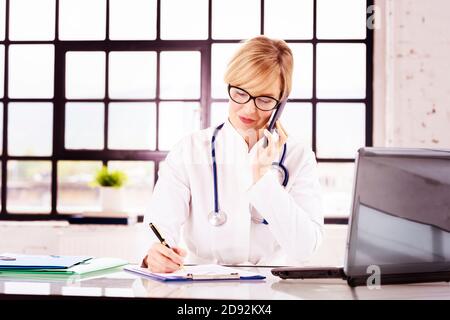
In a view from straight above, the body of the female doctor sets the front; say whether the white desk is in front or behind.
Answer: in front

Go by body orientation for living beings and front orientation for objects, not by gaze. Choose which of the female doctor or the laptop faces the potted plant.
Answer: the laptop

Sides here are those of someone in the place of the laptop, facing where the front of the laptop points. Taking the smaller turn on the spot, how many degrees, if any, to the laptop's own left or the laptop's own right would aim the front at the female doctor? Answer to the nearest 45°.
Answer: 0° — it already faces them

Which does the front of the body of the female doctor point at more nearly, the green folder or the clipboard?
the clipboard

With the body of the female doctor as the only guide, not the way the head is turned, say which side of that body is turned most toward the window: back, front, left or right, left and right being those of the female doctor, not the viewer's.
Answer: back

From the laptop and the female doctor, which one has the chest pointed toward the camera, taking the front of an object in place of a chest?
the female doctor

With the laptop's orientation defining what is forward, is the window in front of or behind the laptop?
in front

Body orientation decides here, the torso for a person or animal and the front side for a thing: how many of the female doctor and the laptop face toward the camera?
1

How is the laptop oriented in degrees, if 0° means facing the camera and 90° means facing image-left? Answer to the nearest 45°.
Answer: approximately 135°

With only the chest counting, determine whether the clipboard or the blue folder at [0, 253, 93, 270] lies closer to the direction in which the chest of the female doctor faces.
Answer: the clipboard

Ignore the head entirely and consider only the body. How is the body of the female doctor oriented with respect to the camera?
toward the camera

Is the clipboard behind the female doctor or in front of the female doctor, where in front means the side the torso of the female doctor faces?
in front

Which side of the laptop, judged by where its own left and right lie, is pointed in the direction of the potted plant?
front

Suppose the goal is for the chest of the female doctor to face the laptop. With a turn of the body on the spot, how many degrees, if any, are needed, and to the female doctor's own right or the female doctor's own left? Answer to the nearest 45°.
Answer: approximately 45° to the female doctor's own left

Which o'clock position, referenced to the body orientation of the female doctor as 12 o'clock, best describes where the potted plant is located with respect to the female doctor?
The potted plant is roughly at 5 o'clock from the female doctor.
